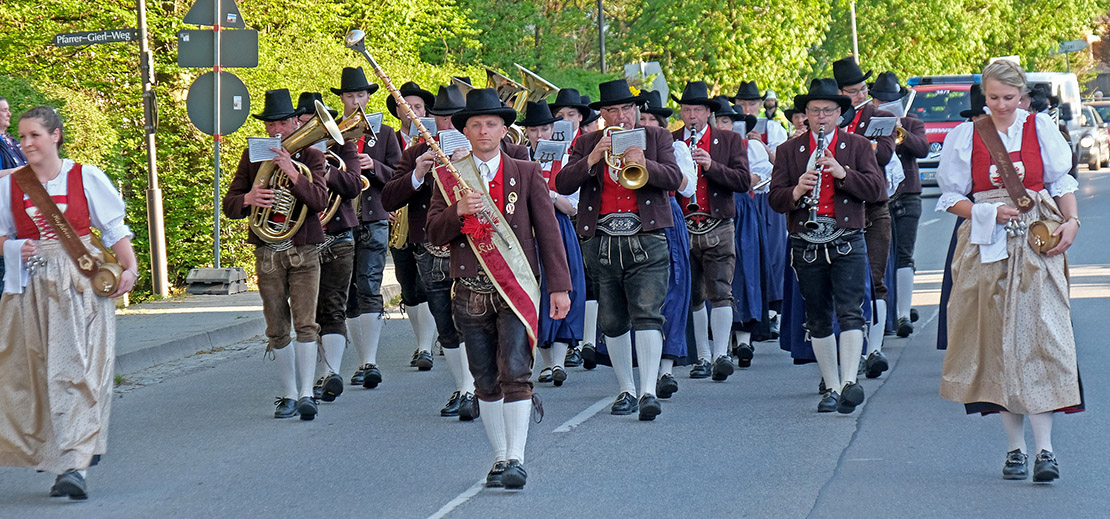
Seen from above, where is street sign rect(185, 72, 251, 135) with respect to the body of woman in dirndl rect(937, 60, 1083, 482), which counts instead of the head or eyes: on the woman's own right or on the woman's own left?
on the woman's own right

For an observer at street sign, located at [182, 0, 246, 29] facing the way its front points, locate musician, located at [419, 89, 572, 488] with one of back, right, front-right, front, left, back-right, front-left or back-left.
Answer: back

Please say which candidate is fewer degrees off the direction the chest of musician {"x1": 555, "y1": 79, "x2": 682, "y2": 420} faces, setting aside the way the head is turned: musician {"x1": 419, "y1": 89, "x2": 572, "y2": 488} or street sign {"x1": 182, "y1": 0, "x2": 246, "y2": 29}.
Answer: the musician

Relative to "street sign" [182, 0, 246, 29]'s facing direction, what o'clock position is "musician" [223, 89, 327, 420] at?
The musician is roughly at 6 o'clock from the street sign.

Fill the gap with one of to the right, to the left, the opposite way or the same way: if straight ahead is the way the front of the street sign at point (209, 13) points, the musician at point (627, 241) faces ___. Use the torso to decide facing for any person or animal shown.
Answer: the opposite way

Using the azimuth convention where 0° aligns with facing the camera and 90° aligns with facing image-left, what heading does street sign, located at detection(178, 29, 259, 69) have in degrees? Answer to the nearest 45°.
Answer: approximately 180°

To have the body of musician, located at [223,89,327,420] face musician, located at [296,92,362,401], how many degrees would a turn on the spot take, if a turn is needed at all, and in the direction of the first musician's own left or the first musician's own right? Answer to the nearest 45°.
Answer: approximately 135° to the first musician's own left
